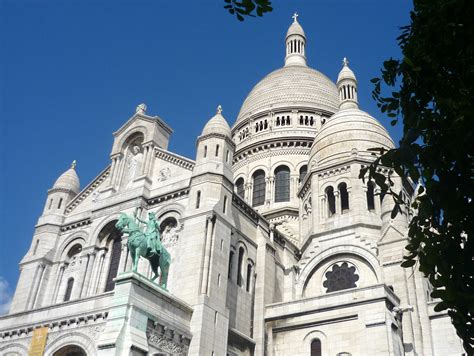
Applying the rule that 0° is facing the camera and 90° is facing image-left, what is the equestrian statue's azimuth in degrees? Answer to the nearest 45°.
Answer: approximately 45°

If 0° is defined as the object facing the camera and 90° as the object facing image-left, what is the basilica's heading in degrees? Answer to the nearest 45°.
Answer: approximately 45°

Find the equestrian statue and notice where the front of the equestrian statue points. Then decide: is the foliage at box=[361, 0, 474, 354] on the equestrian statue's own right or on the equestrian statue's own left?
on the equestrian statue's own left
